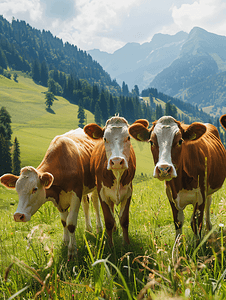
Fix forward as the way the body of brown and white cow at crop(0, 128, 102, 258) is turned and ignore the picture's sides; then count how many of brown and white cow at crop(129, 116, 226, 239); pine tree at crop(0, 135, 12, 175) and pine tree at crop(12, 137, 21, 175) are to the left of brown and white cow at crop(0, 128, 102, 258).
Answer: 1

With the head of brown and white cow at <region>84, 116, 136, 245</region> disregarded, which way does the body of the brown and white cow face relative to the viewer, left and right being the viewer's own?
facing the viewer

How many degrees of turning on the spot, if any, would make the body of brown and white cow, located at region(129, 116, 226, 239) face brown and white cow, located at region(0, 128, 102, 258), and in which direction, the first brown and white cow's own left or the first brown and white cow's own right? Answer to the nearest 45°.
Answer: approximately 45° to the first brown and white cow's own right

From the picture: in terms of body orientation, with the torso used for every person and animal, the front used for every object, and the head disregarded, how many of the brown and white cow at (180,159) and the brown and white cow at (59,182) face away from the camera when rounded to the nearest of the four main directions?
0

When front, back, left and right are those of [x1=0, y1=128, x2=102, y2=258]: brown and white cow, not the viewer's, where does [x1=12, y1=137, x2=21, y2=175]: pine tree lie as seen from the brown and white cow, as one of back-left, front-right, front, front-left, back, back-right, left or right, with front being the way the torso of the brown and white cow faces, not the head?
back-right

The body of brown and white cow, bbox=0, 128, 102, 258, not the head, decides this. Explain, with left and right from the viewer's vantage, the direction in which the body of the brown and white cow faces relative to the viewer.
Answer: facing the viewer and to the left of the viewer

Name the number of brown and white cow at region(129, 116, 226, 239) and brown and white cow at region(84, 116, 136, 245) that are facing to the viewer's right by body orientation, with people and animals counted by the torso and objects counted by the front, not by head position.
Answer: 0

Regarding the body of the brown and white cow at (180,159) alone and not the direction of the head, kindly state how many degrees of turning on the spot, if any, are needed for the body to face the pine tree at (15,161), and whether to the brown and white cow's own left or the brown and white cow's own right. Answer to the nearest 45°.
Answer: approximately 90° to the brown and white cow's own right

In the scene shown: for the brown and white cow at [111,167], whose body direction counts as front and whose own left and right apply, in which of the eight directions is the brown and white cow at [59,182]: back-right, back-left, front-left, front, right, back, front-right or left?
right

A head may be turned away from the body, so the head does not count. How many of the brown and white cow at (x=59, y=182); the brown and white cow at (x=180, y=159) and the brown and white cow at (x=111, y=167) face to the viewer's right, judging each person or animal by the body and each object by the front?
0
